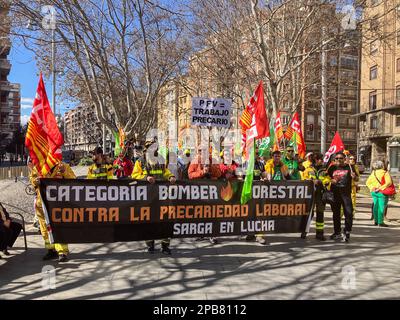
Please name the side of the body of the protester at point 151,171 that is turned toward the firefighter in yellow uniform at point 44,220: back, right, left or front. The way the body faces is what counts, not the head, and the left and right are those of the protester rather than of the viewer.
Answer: right

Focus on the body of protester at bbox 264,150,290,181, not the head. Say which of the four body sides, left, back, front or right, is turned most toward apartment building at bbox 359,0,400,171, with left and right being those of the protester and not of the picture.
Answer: back

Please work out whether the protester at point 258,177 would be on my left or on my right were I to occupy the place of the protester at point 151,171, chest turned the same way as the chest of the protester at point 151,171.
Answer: on my left

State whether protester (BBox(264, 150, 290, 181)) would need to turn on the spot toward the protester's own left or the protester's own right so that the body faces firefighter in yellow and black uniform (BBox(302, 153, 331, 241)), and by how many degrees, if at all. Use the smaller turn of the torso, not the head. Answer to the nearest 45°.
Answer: approximately 90° to the protester's own left

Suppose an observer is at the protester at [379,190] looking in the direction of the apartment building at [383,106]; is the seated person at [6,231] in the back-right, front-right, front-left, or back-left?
back-left

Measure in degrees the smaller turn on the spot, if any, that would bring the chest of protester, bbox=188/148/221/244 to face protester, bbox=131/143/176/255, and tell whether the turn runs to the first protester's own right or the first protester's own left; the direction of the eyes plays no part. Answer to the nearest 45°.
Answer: approximately 45° to the first protester's own right

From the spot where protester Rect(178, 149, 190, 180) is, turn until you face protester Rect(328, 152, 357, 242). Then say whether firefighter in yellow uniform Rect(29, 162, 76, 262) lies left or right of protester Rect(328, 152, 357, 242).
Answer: right

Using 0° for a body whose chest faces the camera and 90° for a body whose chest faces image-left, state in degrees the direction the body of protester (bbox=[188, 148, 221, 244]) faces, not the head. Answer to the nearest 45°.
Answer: approximately 0°
